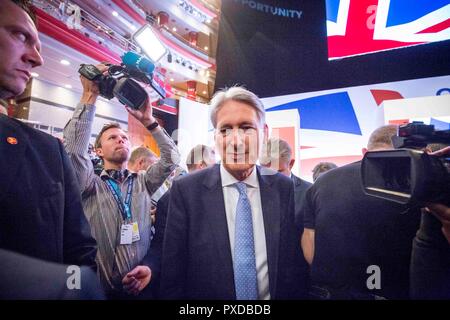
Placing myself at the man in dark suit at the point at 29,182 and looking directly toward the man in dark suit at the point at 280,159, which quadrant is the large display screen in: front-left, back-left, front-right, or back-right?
front-right

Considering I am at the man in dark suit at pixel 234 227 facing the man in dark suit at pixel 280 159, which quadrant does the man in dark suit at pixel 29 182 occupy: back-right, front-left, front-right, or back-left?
back-left

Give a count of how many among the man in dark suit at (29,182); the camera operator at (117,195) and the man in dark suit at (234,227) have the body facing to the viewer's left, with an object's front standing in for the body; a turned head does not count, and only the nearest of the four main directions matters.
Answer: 0

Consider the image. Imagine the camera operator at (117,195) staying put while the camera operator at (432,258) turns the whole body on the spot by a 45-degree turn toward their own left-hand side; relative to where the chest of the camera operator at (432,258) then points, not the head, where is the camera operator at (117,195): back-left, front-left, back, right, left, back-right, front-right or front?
front-right

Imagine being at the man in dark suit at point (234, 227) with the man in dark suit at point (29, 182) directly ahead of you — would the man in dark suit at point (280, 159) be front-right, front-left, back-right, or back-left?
back-right

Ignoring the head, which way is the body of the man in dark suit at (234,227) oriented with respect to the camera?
toward the camera

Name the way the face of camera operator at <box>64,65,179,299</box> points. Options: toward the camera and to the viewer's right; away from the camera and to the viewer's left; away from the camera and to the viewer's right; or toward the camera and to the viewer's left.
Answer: toward the camera and to the viewer's right

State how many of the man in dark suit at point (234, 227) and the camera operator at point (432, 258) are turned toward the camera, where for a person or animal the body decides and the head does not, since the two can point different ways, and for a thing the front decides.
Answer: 1

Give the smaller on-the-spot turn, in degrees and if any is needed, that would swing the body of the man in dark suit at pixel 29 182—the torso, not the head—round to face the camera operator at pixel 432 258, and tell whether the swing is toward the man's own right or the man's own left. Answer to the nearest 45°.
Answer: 0° — they already face them

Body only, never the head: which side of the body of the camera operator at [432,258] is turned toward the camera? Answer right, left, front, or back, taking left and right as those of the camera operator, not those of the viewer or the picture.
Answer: left

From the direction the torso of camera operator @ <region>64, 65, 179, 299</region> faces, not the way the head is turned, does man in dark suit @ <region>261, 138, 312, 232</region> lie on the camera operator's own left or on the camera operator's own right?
on the camera operator's own left
